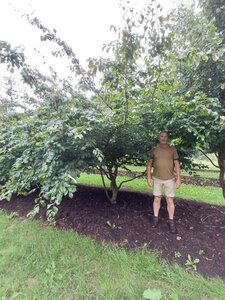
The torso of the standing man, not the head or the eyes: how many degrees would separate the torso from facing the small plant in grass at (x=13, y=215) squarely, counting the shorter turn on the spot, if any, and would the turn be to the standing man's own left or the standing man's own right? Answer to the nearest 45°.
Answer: approximately 90° to the standing man's own right

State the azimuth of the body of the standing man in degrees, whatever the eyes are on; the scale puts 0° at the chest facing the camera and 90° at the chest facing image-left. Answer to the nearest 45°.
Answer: approximately 0°

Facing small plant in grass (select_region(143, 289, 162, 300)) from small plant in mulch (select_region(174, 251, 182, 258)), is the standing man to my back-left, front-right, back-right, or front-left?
back-right
